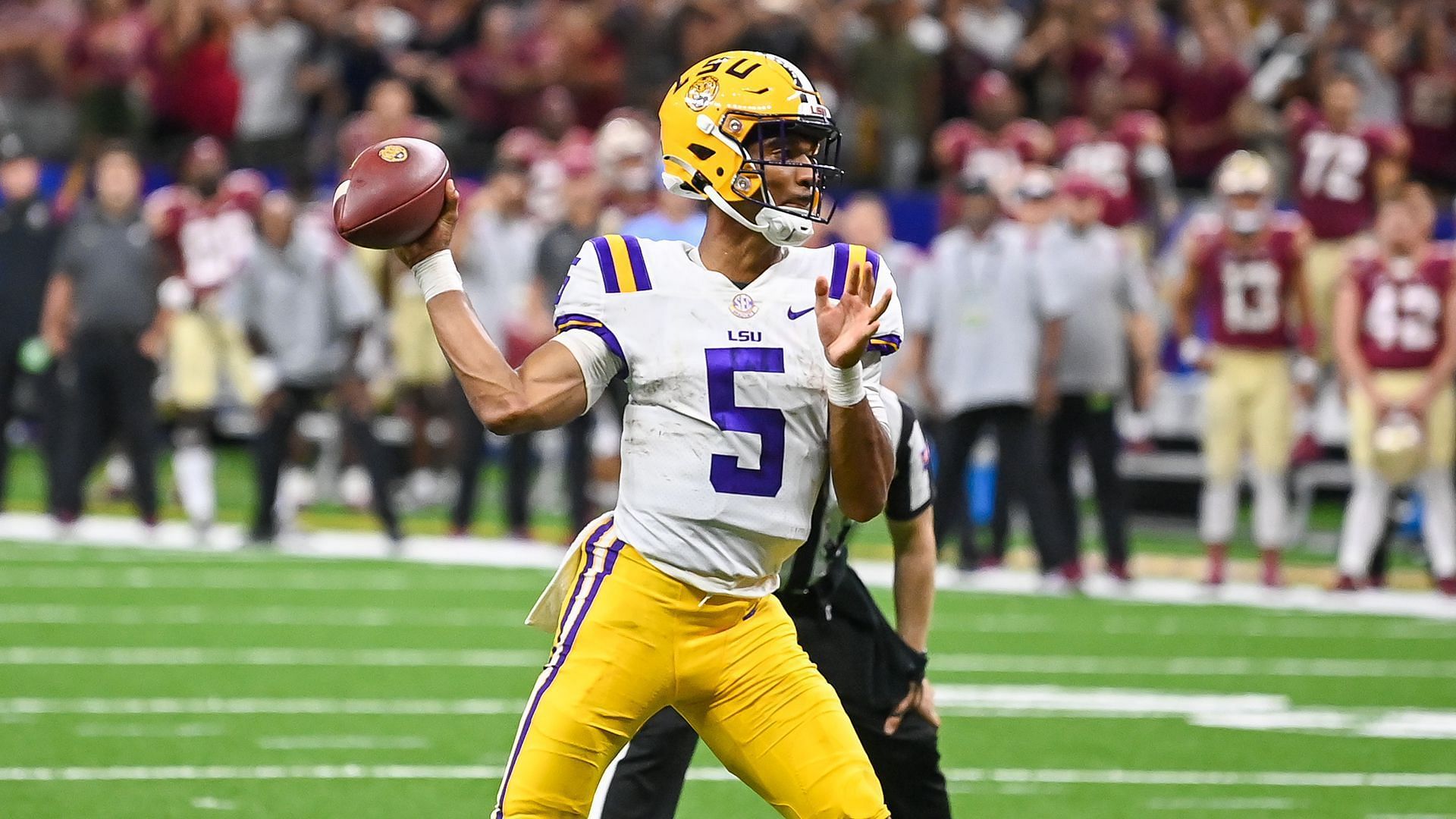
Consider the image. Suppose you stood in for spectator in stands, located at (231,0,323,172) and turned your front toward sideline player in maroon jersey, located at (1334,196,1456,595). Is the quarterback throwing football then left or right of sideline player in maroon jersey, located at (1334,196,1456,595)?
right

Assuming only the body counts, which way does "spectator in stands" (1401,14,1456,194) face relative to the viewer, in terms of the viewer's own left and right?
facing the viewer

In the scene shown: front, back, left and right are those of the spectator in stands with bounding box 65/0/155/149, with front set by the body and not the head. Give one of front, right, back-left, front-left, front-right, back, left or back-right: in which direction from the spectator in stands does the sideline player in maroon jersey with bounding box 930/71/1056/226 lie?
front-left

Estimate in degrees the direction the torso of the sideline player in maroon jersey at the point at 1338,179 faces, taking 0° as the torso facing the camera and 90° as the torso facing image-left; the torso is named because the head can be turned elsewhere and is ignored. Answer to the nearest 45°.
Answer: approximately 0°

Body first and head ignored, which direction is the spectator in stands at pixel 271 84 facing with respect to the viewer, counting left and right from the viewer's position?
facing the viewer

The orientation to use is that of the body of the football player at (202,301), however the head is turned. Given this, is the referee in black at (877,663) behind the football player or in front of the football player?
in front

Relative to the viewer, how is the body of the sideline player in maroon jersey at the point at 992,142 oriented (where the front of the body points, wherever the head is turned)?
toward the camera

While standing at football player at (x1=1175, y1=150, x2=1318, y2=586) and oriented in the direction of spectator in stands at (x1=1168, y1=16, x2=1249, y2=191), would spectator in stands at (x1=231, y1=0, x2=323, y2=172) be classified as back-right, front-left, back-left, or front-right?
front-left

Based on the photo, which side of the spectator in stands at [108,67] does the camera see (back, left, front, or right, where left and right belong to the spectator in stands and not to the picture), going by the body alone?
front
